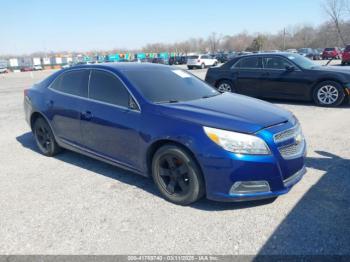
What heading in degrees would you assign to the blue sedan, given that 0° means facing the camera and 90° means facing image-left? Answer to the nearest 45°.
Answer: approximately 315°

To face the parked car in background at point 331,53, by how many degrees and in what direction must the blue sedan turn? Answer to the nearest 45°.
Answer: approximately 90° to its left

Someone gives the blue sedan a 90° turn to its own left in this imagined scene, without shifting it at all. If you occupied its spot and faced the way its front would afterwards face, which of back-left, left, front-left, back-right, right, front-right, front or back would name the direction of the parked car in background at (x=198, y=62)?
front-left

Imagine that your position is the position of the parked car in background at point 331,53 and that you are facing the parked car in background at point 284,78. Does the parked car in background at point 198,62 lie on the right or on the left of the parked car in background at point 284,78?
right

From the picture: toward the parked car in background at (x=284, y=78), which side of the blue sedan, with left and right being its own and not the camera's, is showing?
left
